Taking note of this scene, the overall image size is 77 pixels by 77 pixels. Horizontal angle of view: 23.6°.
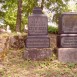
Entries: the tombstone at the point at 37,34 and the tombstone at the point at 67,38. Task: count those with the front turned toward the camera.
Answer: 2

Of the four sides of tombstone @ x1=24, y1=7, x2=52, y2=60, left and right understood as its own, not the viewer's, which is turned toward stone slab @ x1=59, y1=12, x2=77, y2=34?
left

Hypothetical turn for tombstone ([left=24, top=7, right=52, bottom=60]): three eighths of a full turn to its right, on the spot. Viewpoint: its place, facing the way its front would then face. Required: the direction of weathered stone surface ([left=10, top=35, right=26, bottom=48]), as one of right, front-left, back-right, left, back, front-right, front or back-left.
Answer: front

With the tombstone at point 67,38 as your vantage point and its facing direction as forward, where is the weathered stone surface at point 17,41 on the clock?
The weathered stone surface is roughly at 4 o'clock from the tombstone.

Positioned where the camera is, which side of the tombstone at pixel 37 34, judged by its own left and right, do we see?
front

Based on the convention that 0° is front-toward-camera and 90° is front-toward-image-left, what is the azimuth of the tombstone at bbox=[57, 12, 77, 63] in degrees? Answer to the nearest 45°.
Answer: approximately 0°

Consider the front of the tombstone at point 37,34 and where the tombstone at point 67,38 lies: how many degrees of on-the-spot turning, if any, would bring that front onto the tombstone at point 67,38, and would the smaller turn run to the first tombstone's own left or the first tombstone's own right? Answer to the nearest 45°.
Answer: approximately 90° to the first tombstone's own left

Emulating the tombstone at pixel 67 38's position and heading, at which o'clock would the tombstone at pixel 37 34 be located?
the tombstone at pixel 37 34 is roughly at 3 o'clock from the tombstone at pixel 67 38.
